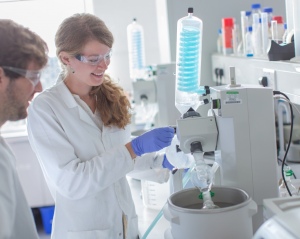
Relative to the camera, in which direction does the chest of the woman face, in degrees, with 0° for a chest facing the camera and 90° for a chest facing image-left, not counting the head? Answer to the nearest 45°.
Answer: approximately 315°

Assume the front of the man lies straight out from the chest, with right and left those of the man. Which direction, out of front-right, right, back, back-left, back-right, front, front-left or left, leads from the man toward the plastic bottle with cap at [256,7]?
front-left

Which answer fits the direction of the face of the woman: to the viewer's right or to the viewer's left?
to the viewer's right

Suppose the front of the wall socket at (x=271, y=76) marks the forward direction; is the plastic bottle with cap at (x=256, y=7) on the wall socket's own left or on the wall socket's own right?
on the wall socket's own right

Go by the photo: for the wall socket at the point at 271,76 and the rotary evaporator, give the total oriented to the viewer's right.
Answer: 0

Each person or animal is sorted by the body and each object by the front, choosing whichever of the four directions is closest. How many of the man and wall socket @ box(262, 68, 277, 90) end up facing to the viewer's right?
1

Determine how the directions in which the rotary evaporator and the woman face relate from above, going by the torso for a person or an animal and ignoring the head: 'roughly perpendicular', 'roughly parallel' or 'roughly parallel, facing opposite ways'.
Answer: roughly perpendicular

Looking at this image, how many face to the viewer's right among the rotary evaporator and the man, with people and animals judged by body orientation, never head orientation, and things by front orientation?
1

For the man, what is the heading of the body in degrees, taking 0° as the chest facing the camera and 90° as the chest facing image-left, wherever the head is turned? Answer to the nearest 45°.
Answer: approximately 270°

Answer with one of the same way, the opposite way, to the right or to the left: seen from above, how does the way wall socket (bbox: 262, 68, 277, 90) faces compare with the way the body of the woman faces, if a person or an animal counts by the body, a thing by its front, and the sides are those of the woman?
to the right

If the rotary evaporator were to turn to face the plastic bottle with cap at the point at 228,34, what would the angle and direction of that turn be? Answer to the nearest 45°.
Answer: approximately 135° to its right

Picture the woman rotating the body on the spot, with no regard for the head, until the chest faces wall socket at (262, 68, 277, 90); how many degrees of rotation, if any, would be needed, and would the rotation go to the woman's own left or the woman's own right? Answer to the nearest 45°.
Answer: approximately 90° to the woman's own left

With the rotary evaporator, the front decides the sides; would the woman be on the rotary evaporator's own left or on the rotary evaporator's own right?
on the rotary evaporator's own right

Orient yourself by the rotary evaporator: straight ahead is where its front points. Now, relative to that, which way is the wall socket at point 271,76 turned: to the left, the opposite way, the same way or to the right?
the same way

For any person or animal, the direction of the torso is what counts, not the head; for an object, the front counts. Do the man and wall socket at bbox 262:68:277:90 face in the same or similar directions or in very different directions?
very different directions
